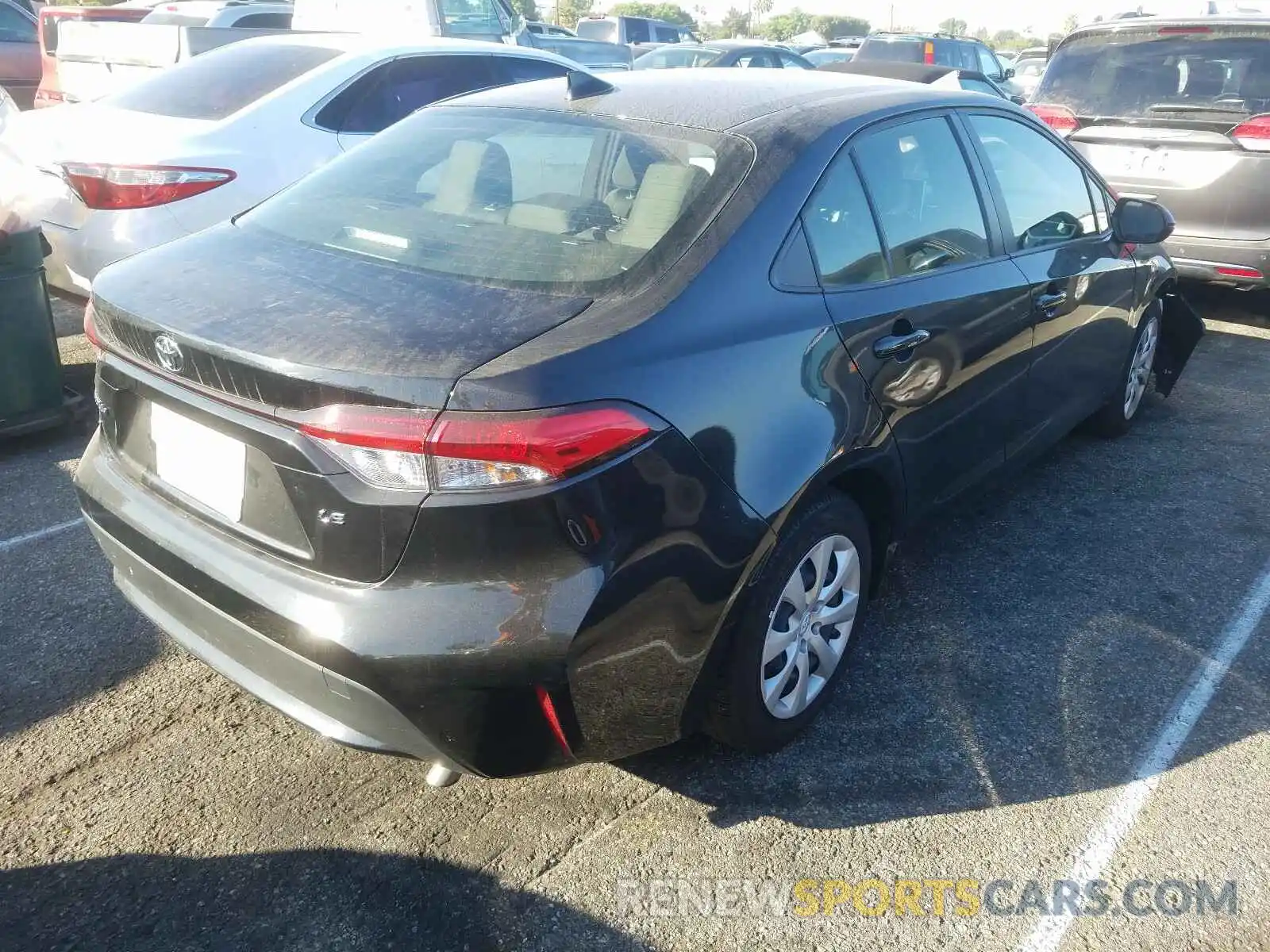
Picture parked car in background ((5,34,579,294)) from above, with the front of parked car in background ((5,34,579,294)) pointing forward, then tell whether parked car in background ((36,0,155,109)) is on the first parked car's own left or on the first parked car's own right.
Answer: on the first parked car's own left

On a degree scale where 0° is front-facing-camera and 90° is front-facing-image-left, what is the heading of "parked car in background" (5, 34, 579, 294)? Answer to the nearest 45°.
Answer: approximately 225°

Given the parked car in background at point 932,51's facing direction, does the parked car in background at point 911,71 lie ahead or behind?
behind

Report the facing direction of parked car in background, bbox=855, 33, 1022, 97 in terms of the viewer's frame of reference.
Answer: facing away from the viewer and to the right of the viewer

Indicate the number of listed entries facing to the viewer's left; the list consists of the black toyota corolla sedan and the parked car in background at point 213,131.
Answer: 0

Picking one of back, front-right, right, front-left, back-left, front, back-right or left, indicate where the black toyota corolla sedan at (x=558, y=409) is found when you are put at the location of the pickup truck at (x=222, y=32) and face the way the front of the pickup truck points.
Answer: back-right

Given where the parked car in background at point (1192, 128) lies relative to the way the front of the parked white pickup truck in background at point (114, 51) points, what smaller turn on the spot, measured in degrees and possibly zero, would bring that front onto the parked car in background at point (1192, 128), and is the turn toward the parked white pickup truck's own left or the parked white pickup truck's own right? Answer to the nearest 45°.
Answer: approximately 90° to the parked white pickup truck's own right

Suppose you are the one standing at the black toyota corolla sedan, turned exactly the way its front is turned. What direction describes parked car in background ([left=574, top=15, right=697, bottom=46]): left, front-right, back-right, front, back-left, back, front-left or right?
front-left

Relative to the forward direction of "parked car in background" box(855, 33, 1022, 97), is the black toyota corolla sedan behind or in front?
behind
